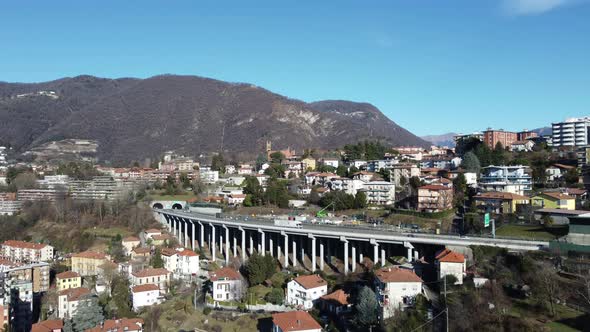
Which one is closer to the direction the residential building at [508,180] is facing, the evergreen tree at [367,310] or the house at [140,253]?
the evergreen tree

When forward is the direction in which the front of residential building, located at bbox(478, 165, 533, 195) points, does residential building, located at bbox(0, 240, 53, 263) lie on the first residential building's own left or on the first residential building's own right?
on the first residential building's own right

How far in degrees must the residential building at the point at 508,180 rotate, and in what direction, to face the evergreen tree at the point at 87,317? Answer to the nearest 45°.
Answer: approximately 45° to its right

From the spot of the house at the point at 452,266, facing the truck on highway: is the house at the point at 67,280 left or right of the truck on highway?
left

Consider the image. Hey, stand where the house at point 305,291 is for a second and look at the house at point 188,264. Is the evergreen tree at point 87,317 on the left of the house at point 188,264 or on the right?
left

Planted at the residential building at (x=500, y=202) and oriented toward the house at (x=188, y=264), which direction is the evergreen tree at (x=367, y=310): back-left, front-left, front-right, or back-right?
front-left

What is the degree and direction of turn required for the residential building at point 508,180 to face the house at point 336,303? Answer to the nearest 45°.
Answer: approximately 45° to its right

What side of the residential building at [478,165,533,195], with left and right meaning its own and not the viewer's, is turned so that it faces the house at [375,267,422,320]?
front

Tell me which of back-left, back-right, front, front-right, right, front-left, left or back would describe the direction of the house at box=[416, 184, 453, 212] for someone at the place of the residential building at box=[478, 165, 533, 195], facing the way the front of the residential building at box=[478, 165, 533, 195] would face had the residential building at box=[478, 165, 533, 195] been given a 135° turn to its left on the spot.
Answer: back

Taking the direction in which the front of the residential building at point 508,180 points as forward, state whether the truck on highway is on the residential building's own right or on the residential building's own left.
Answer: on the residential building's own right

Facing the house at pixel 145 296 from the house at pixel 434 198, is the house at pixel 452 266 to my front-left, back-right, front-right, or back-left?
front-left

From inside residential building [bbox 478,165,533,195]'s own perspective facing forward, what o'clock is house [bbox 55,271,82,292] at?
The house is roughly at 2 o'clock from the residential building.

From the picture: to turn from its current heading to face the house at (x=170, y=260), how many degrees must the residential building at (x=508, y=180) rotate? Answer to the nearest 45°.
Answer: approximately 45° to its right

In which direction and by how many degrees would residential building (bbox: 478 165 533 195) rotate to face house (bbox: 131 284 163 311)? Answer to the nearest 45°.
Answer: approximately 45° to its right

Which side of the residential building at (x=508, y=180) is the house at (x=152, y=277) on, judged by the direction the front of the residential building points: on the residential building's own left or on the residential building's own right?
on the residential building's own right

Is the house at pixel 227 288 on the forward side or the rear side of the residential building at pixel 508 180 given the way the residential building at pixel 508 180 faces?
on the forward side

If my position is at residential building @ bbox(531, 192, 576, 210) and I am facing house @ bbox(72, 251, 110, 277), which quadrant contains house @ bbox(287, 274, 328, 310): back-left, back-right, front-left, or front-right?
front-left

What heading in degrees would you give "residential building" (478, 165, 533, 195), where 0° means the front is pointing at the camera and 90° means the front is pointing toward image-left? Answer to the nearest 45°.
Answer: approximately 0°

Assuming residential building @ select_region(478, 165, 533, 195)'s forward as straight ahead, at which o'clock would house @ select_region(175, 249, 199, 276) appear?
The house is roughly at 2 o'clock from the residential building.
